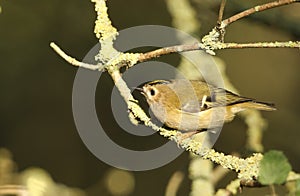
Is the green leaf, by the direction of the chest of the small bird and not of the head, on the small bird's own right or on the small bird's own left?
on the small bird's own left

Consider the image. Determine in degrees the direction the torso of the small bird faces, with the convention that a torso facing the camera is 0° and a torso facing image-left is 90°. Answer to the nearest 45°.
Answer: approximately 90°
